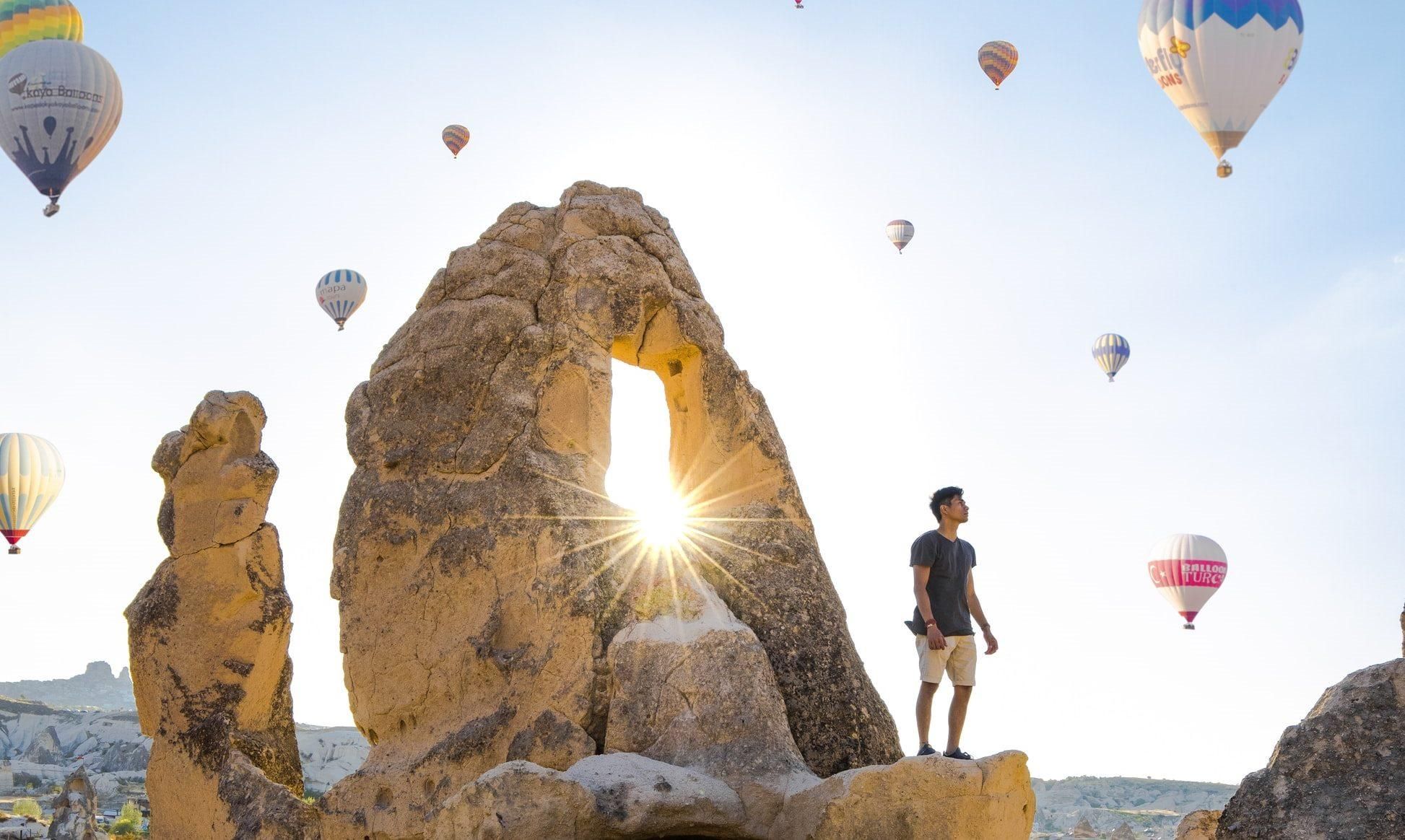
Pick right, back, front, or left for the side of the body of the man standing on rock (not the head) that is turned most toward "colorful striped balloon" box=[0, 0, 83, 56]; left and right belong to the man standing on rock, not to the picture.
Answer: back

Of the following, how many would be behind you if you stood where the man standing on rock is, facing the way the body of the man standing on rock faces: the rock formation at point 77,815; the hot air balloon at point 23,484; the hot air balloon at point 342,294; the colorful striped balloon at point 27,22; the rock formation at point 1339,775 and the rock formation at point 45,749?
5

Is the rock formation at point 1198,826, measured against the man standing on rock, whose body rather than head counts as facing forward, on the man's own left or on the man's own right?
on the man's own left

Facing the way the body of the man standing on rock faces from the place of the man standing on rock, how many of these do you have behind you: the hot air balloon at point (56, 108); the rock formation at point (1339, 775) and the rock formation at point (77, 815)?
2

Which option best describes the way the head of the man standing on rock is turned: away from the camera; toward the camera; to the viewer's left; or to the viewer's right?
to the viewer's right

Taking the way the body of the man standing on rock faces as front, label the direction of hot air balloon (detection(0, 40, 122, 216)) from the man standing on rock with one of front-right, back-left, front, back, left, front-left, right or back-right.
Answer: back

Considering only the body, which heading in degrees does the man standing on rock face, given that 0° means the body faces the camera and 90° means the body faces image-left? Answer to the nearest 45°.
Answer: approximately 315°

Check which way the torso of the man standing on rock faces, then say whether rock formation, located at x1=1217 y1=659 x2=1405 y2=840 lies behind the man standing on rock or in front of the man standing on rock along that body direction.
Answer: in front

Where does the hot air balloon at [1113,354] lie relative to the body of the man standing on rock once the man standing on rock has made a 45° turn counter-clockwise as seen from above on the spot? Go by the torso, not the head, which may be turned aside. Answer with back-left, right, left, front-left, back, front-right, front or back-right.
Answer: left

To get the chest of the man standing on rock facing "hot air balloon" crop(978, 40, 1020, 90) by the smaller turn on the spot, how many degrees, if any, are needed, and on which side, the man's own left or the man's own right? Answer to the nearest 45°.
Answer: approximately 135° to the man's own left

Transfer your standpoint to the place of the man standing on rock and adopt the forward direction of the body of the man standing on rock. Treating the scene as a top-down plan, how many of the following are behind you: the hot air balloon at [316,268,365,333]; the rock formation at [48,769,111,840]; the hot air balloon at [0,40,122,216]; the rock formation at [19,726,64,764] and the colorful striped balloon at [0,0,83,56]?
5

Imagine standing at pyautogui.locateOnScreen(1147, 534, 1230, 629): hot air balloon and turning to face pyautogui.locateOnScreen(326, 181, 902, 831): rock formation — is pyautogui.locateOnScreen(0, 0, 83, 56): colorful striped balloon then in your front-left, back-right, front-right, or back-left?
front-right

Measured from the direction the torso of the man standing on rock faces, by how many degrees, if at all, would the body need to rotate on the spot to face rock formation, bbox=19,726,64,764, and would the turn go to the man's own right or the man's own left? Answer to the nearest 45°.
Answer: approximately 180°

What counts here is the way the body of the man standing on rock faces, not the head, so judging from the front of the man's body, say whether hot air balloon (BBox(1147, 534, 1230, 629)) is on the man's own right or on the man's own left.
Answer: on the man's own left

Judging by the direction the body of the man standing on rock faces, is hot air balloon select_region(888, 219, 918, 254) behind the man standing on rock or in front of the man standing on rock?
behind

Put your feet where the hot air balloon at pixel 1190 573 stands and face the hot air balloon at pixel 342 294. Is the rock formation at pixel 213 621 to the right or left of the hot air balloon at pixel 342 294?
left

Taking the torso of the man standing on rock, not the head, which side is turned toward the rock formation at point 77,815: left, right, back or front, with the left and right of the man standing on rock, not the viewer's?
back
